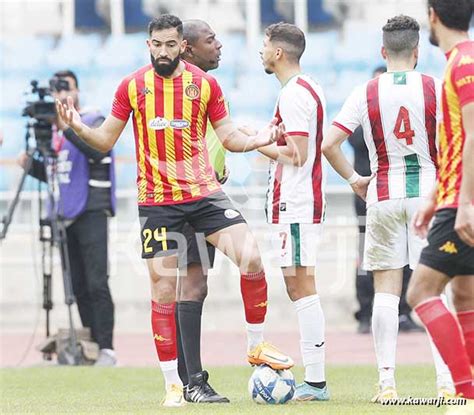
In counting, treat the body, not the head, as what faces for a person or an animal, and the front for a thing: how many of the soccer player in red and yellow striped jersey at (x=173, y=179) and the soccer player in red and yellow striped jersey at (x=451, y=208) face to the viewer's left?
1

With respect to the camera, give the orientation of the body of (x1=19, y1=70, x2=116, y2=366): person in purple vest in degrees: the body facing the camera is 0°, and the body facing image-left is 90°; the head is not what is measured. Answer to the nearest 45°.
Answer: approximately 45°

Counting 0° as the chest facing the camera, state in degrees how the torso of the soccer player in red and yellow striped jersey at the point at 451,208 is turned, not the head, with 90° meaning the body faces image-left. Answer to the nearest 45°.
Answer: approximately 90°

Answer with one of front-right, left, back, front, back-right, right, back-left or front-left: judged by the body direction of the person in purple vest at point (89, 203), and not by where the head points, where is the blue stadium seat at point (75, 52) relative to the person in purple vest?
back-right

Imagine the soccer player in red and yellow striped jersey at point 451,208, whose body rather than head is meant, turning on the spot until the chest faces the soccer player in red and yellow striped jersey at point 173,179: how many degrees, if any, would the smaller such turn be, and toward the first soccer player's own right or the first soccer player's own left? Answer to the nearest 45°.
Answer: approximately 45° to the first soccer player's own right

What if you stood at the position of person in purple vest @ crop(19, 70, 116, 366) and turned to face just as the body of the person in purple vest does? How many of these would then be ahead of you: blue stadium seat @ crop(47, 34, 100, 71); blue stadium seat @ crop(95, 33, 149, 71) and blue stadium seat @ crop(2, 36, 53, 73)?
0

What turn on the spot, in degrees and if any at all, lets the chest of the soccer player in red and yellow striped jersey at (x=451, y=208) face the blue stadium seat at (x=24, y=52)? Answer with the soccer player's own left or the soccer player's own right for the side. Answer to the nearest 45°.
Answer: approximately 45° to the soccer player's own right

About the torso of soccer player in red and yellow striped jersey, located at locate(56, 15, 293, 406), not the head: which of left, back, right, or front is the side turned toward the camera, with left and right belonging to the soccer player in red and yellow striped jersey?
front

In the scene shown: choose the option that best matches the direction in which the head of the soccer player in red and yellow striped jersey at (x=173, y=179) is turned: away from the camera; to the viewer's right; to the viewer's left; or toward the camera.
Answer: toward the camera

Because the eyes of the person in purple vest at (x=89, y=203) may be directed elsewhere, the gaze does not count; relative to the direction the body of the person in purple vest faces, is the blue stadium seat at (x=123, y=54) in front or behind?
behind

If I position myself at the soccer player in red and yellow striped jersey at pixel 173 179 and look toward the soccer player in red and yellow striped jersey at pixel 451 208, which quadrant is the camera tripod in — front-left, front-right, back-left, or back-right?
back-left

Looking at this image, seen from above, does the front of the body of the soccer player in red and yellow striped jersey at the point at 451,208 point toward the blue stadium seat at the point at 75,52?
no

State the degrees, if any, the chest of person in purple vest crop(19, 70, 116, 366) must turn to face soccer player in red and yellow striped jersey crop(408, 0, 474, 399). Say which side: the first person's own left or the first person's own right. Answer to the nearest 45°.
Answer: approximately 45° to the first person's own left
